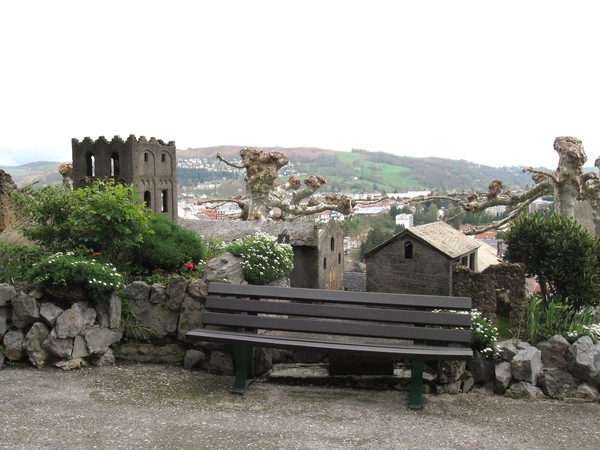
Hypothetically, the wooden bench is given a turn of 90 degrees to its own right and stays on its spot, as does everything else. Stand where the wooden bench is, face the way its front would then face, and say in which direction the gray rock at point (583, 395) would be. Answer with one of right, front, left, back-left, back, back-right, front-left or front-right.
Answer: back

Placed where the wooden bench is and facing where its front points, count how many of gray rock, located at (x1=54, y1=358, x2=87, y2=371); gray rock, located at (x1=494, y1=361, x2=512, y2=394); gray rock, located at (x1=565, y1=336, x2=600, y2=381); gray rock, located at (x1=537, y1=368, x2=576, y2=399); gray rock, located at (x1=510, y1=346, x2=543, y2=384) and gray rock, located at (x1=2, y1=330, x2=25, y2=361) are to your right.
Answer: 2

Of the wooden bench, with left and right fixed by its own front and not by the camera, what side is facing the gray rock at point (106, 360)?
right

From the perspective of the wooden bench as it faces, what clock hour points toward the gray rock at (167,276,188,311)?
The gray rock is roughly at 4 o'clock from the wooden bench.

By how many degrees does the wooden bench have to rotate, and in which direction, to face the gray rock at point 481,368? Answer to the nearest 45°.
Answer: approximately 90° to its left
